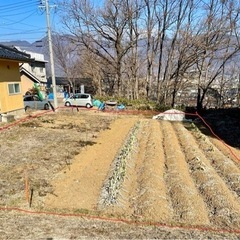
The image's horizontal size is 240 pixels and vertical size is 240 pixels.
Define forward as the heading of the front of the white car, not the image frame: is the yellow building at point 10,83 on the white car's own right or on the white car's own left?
on the white car's own left

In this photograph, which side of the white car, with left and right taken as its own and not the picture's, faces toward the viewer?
left
